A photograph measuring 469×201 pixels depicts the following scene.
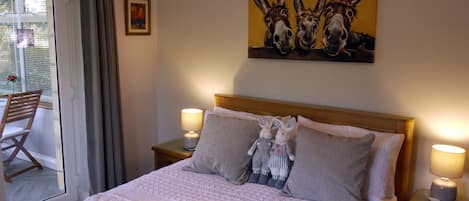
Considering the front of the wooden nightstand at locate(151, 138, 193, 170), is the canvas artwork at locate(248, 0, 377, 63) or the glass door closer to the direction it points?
the glass door

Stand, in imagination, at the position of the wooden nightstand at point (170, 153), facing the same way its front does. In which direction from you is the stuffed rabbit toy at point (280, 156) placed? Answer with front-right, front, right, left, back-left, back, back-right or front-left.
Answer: left

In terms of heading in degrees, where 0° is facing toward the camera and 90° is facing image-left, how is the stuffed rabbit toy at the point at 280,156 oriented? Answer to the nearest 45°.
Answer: approximately 45°

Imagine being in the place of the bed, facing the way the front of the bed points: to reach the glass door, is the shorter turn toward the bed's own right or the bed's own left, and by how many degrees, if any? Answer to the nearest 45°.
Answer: approximately 45° to the bed's own right

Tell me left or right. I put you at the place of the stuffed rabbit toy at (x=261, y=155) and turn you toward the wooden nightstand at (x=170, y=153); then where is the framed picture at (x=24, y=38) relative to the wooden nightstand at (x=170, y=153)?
left

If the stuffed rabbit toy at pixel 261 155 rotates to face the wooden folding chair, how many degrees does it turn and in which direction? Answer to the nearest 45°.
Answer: approximately 45° to its right

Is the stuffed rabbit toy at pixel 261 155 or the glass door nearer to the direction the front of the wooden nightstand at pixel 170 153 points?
the glass door
